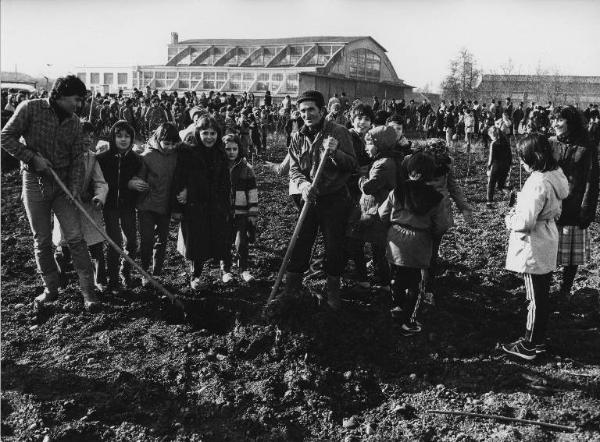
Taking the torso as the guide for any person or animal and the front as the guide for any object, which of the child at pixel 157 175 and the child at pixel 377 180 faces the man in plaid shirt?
the child at pixel 377 180

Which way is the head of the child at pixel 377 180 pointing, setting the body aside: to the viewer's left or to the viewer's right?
to the viewer's left

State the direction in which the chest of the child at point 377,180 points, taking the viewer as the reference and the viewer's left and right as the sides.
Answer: facing to the left of the viewer

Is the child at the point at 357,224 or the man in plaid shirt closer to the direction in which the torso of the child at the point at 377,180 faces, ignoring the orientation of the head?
the man in plaid shirt

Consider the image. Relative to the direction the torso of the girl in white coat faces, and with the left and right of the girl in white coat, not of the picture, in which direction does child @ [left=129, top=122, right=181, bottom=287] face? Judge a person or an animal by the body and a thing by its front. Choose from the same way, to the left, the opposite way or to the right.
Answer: to the left

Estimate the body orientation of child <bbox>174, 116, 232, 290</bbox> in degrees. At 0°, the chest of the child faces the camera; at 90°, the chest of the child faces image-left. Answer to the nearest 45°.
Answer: approximately 0°

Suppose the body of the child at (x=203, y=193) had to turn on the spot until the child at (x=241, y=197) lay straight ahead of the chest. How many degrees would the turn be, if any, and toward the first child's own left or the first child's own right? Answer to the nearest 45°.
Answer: approximately 135° to the first child's own left
